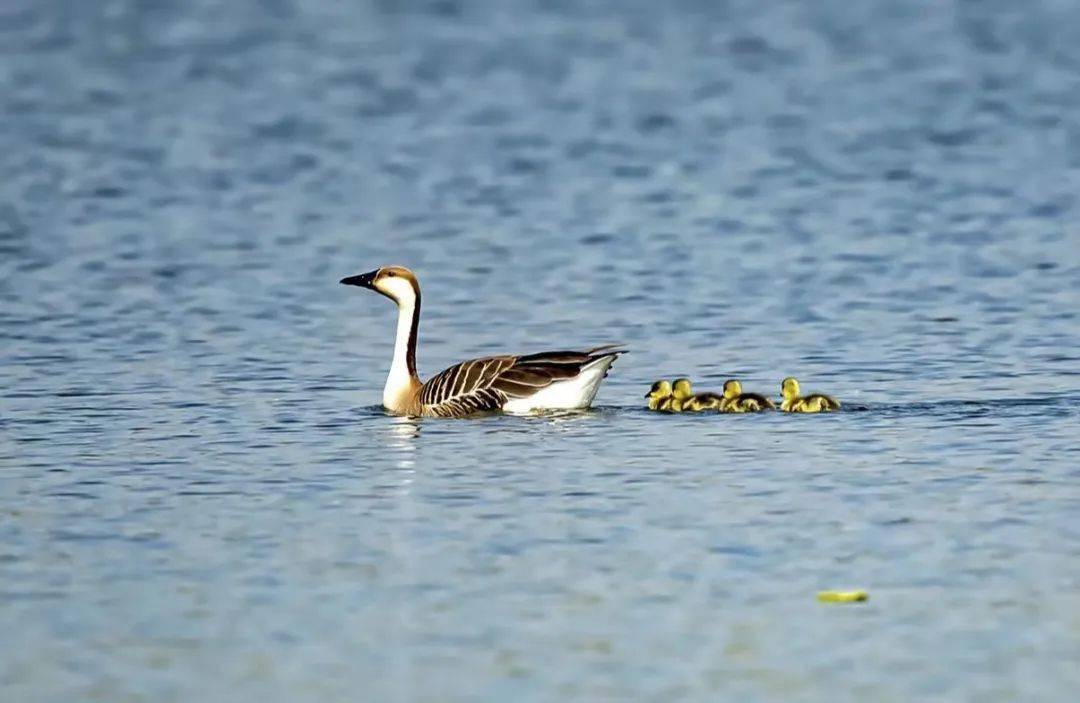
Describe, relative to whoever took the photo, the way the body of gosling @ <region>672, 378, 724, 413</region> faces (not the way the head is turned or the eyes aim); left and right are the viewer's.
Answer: facing to the left of the viewer

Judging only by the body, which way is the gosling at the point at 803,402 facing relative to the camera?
to the viewer's left

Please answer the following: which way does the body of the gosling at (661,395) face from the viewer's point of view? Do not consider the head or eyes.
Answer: to the viewer's left

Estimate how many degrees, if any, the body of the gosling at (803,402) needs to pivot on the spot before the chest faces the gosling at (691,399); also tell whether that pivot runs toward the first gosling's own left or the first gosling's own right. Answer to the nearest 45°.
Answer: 0° — it already faces it

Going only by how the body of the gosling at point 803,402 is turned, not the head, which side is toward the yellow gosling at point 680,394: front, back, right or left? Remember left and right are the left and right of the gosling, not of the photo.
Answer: front

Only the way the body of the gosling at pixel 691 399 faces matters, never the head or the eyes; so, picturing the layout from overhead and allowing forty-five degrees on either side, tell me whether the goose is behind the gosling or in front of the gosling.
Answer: in front

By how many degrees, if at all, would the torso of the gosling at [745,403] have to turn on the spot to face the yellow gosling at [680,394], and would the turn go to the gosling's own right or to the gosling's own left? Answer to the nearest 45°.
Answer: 0° — it already faces it

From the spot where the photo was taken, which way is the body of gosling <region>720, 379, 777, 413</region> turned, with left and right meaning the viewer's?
facing to the left of the viewer

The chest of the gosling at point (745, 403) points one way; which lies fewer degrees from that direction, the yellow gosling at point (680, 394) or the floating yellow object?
the yellow gosling

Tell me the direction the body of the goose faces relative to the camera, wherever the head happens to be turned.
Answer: to the viewer's left

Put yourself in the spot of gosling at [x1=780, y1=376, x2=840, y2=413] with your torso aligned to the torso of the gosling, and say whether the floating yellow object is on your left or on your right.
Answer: on your left
